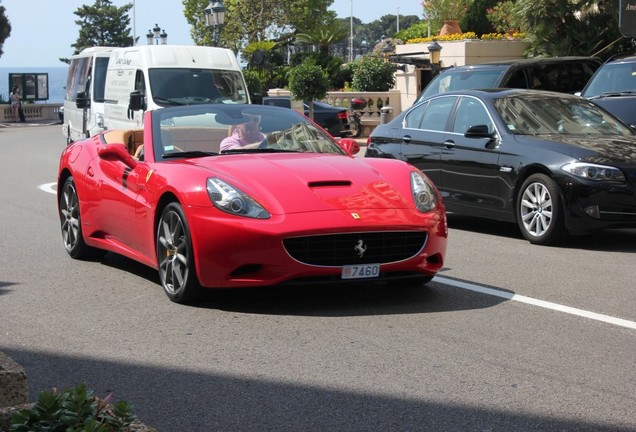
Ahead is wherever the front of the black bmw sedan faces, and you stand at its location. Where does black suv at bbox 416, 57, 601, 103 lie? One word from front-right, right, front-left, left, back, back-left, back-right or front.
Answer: back-left

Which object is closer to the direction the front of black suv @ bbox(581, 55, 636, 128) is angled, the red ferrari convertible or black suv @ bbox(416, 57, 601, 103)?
the red ferrari convertible
